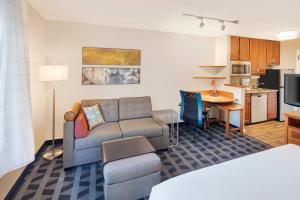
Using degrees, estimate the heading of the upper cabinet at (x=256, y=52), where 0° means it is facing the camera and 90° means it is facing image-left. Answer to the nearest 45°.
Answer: approximately 315°

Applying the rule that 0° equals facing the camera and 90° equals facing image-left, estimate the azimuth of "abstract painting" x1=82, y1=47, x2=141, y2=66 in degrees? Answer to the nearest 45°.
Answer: approximately 0°

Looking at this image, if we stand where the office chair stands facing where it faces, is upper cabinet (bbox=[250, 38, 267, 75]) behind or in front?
in front

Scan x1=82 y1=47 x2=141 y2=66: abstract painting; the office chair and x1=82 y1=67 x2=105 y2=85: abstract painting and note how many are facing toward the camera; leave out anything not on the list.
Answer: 2

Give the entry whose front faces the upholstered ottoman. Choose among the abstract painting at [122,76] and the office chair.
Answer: the abstract painting

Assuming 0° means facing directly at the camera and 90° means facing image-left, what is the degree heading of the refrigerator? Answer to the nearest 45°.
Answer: approximately 315°

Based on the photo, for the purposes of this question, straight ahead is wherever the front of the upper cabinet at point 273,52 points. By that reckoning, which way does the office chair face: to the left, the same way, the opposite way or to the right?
to the left

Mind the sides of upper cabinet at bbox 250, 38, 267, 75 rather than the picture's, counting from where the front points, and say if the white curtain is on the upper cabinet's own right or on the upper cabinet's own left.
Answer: on the upper cabinet's own right

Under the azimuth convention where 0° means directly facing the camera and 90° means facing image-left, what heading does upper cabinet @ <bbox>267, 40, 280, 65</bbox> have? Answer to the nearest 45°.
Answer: approximately 315°

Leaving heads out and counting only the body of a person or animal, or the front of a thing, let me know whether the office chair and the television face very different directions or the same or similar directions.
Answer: very different directions
